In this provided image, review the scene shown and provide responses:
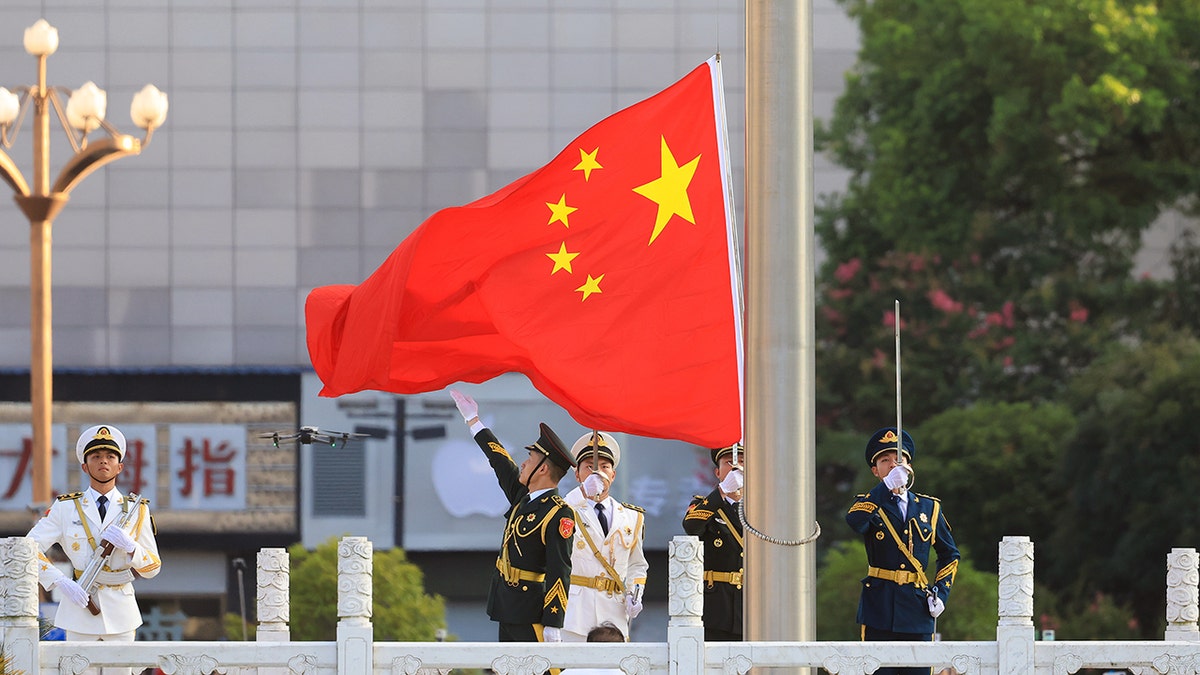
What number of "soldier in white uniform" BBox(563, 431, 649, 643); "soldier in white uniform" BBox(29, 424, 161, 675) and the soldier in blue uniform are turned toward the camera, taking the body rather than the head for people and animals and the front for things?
3

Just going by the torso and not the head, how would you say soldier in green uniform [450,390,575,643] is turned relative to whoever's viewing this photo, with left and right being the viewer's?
facing the viewer and to the left of the viewer

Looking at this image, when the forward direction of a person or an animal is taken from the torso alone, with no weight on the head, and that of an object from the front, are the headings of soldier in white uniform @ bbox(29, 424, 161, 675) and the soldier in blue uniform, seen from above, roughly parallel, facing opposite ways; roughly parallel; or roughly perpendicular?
roughly parallel

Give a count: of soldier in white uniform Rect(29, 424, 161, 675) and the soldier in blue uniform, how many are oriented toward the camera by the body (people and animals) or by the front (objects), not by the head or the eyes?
2

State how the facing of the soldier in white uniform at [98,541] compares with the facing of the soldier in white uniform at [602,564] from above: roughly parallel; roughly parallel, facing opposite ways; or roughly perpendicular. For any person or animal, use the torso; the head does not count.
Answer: roughly parallel

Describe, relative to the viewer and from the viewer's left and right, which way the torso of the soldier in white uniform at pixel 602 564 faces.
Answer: facing the viewer

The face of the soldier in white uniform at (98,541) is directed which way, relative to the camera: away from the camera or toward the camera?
toward the camera

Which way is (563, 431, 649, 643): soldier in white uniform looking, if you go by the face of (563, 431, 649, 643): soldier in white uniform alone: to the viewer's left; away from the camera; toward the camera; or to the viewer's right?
toward the camera

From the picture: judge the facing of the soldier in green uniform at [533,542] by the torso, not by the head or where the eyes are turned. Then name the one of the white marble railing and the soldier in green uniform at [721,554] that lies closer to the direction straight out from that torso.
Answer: the white marble railing

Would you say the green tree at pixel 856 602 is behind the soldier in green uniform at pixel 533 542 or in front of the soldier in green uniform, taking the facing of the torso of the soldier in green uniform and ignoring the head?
behind
